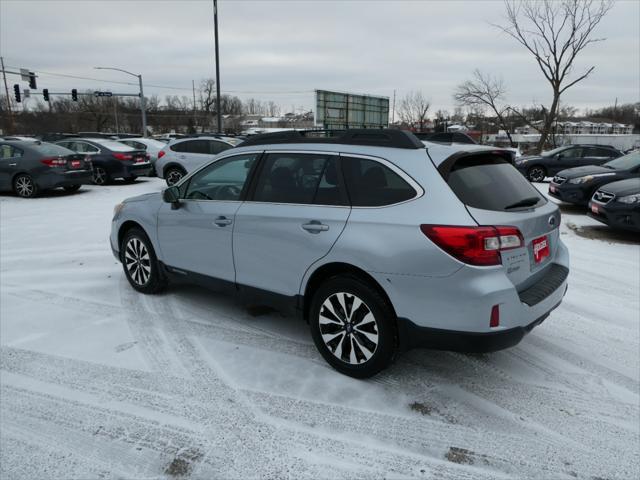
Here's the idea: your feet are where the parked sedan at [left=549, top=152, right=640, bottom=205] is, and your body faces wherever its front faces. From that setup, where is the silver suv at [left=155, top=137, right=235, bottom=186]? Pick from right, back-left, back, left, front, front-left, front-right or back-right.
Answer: front-right

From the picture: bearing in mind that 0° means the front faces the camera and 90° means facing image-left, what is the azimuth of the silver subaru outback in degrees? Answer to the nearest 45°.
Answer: approximately 135°

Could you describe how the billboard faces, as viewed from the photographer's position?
facing away from the viewer and to the left of the viewer

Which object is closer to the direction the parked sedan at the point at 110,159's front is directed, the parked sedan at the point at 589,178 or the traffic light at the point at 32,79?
the traffic light

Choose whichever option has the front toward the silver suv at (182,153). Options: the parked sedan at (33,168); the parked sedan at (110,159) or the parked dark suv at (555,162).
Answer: the parked dark suv at (555,162)

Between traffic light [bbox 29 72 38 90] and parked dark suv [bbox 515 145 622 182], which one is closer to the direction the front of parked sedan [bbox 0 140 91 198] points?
the traffic light

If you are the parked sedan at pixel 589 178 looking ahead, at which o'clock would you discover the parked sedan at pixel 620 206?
the parked sedan at pixel 620 206 is roughly at 10 o'clock from the parked sedan at pixel 589 178.

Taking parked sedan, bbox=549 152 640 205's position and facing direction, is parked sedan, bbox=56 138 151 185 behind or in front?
in front

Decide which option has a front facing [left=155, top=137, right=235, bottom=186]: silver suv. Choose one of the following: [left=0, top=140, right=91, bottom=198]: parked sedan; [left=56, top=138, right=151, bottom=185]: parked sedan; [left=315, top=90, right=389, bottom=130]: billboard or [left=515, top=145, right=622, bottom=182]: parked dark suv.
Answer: [left=515, top=145, right=622, bottom=182]: parked dark suv

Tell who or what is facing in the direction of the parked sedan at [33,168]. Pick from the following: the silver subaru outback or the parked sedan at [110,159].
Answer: the silver subaru outback

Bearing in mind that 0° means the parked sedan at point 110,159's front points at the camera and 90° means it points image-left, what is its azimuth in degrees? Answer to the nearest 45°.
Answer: approximately 135°

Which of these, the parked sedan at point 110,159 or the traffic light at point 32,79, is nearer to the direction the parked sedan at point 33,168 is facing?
the traffic light

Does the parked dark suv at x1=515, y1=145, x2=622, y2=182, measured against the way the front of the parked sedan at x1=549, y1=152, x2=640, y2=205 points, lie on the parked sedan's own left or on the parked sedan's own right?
on the parked sedan's own right

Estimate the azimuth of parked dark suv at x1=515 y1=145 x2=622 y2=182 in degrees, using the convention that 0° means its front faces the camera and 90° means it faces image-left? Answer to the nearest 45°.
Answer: approximately 45°
